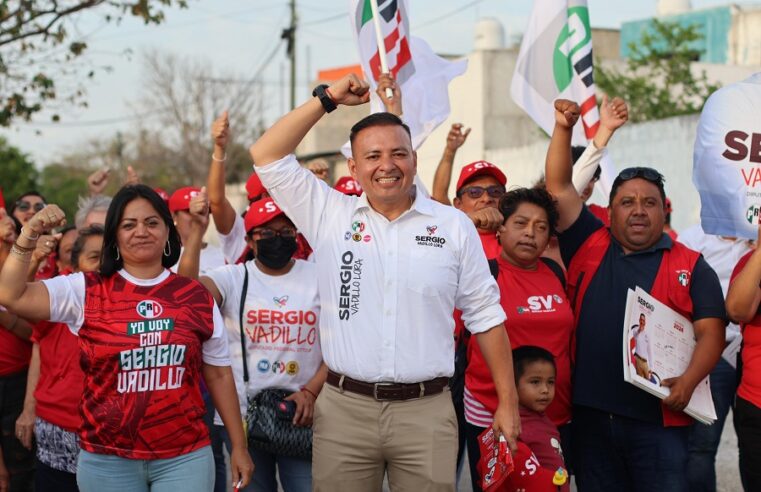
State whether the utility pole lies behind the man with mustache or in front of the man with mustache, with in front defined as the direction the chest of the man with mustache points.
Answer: behind

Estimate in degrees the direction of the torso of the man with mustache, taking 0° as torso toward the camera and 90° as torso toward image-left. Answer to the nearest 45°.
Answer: approximately 0°

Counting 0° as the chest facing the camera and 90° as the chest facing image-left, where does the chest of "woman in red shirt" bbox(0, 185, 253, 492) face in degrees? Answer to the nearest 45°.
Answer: approximately 0°

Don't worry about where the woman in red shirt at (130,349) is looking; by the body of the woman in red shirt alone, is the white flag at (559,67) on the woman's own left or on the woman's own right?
on the woman's own left

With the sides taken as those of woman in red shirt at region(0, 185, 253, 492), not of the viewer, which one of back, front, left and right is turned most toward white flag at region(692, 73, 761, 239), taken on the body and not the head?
left

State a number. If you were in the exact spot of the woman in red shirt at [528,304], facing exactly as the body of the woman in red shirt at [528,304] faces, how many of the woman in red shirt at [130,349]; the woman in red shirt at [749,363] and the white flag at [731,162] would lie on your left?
2
